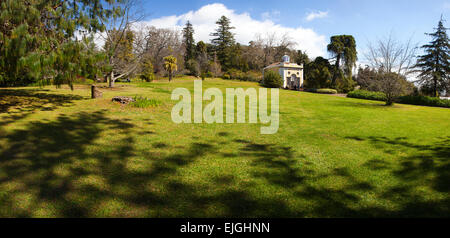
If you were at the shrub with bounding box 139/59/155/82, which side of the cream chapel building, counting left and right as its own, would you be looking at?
right

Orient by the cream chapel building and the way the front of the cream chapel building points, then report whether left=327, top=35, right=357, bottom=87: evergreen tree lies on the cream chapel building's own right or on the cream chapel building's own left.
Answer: on the cream chapel building's own left

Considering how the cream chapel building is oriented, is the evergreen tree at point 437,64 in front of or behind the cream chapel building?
in front

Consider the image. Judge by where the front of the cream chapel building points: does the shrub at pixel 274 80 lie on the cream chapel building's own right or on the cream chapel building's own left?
on the cream chapel building's own right

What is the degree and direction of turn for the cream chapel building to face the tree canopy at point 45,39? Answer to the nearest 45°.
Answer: approximately 45° to its right

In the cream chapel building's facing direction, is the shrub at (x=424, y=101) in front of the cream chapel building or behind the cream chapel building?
in front

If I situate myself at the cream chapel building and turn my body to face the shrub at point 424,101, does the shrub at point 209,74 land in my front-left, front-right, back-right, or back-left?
back-right

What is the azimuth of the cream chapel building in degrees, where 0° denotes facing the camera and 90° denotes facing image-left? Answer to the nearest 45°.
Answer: approximately 315°
